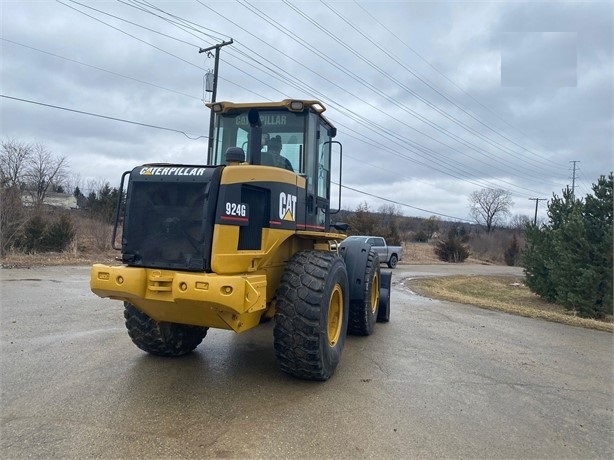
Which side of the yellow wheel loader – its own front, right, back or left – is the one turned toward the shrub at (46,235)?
left

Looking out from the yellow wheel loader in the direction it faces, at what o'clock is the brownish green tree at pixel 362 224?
The brownish green tree is roughly at 11 o'clock from the yellow wheel loader.

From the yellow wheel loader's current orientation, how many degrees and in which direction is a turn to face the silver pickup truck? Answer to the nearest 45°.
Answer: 0° — it already faces it

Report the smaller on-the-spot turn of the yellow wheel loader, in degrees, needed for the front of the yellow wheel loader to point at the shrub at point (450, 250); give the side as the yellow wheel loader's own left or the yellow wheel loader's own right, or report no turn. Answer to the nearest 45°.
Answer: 0° — it already faces it

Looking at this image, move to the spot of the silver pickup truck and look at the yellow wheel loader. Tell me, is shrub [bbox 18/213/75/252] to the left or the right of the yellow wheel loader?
right

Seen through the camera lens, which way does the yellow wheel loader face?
facing away from the viewer and to the right of the viewer

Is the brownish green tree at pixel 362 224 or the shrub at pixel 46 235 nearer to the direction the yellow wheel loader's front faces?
the brownish green tree
